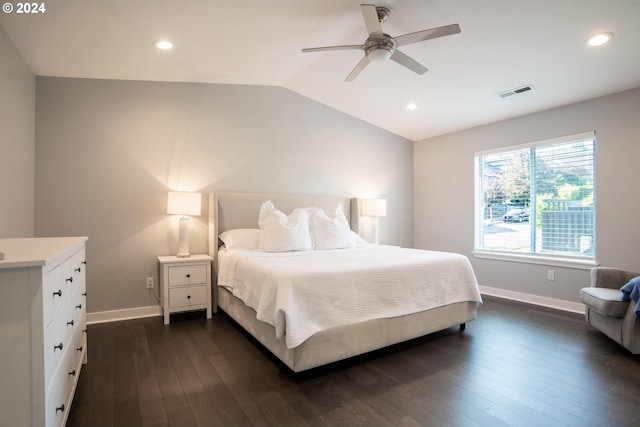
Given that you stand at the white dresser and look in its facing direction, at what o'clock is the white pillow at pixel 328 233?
The white pillow is roughly at 11 o'clock from the white dresser.

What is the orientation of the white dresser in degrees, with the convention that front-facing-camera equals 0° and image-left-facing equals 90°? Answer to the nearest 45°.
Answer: approximately 270°

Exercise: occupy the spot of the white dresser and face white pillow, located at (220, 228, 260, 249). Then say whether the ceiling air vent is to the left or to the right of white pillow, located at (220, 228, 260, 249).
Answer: right

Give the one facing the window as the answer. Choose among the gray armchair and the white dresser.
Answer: the white dresser

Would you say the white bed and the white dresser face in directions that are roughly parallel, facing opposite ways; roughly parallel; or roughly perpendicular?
roughly perpendicular

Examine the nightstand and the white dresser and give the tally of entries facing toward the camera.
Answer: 1

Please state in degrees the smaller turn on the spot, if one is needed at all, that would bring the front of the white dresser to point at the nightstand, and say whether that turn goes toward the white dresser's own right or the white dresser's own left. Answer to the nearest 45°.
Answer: approximately 45° to the white dresser's own left
